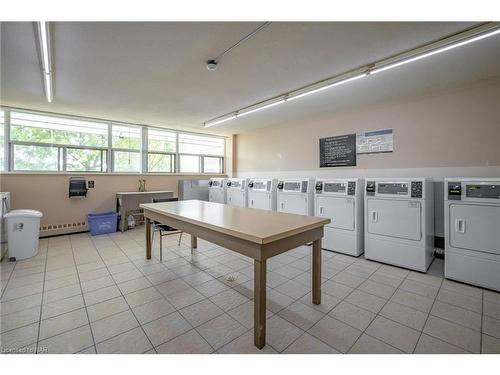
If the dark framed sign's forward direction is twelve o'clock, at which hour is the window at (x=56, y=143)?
The window is roughly at 1 o'clock from the dark framed sign.

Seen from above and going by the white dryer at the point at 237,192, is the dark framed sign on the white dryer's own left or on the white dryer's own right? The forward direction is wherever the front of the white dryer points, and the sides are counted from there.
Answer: on the white dryer's own left

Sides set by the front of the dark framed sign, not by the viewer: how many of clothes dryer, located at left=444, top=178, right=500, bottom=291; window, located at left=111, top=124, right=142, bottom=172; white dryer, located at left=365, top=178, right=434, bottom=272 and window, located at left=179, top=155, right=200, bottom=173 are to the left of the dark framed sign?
2

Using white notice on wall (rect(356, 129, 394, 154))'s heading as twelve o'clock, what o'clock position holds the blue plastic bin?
The blue plastic bin is roughly at 1 o'clock from the white notice on wall.

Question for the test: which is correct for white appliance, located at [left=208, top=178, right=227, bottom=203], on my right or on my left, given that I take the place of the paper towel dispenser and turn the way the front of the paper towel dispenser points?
on my left

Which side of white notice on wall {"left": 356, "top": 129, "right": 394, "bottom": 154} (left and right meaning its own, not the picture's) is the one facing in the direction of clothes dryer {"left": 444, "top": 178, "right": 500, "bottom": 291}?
left

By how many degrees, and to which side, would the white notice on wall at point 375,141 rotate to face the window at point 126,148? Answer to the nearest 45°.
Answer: approximately 45° to its right
